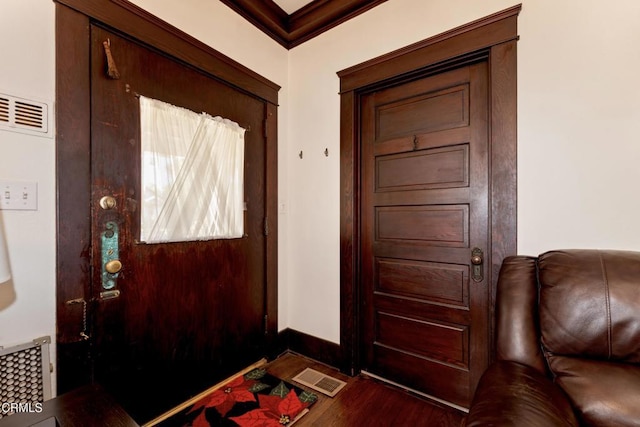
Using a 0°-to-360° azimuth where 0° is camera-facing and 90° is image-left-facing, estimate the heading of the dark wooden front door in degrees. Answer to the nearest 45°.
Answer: approximately 315°

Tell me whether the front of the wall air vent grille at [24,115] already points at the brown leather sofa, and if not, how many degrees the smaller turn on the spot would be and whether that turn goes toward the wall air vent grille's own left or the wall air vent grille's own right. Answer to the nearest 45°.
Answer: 0° — it already faces it

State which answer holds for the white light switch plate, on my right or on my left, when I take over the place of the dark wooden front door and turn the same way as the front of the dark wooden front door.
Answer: on my right

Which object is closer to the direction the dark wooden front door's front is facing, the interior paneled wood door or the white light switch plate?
the interior paneled wood door

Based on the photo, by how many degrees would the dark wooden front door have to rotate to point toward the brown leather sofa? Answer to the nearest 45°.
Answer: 0° — it already faces it

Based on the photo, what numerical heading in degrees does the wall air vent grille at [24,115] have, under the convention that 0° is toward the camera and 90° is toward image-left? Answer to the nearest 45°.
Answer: approximately 315°

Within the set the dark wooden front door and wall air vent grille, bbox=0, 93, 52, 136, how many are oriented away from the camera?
0
